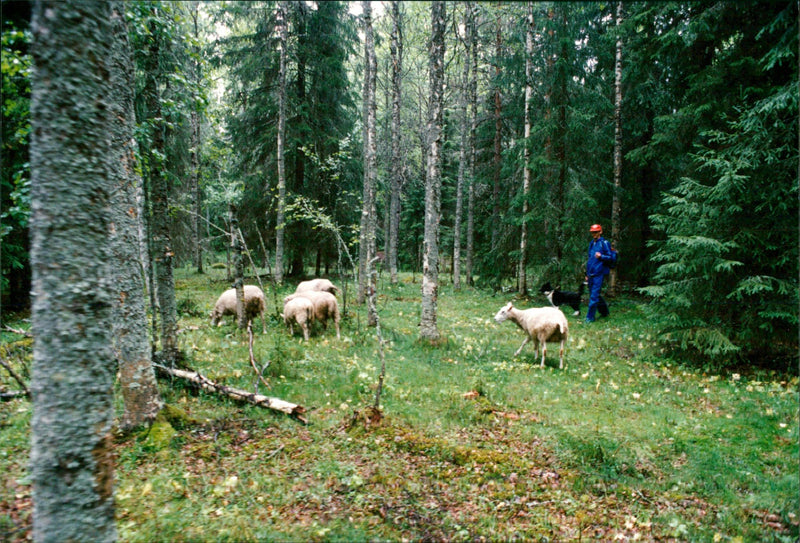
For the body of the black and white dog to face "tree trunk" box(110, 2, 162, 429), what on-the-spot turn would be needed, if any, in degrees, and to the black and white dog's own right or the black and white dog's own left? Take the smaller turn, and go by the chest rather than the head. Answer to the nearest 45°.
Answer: approximately 90° to the black and white dog's own left

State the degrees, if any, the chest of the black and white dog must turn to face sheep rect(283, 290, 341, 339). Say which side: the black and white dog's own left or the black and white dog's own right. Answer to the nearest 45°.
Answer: approximately 45° to the black and white dog's own left

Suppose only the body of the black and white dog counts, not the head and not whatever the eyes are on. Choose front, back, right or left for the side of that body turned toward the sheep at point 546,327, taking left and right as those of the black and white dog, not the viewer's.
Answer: left

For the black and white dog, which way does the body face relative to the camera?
to the viewer's left

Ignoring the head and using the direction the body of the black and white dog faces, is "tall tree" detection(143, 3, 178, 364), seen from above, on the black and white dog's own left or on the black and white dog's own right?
on the black and white dog's own left

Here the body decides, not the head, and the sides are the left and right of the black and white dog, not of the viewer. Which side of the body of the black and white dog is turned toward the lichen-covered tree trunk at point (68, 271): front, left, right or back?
left
